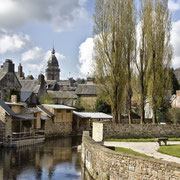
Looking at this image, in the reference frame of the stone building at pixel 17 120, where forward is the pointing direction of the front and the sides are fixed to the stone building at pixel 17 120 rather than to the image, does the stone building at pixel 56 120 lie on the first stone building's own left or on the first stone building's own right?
on the first stone building's own left

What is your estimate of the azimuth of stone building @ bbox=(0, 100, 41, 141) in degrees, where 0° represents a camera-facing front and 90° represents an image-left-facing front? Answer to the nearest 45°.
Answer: approximately 315°

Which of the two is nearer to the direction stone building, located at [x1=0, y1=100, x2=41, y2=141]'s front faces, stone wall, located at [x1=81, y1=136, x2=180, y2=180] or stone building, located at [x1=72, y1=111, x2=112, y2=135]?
the stone wall

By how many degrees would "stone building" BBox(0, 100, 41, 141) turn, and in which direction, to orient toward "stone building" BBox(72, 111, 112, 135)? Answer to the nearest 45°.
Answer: approximately 90° to its left

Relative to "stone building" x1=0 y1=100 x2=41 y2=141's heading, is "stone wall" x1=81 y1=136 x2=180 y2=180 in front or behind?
in front

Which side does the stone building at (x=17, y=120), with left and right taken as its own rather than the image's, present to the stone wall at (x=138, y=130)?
front
